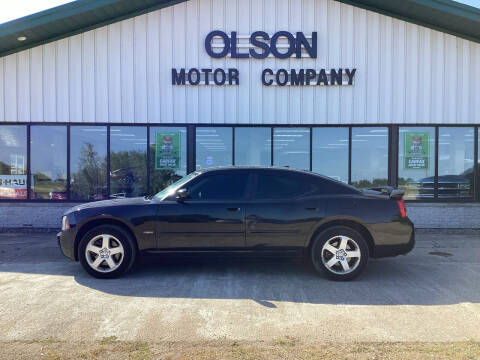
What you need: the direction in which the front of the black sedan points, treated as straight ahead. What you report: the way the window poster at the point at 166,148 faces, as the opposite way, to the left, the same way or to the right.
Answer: to the left

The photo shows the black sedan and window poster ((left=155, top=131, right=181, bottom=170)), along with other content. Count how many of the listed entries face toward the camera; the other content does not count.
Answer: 1

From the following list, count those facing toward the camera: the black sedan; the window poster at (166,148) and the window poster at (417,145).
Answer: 2

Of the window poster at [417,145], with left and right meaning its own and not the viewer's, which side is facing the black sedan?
front

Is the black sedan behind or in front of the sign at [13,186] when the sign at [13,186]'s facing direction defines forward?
in front

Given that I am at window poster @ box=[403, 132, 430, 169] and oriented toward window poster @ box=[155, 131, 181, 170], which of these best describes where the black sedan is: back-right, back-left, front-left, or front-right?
front-left

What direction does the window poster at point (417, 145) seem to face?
toward the camera

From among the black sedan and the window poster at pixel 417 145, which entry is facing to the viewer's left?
the black sedan

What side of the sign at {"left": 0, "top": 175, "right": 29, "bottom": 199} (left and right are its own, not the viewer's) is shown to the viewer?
front

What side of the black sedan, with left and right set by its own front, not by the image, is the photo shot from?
left

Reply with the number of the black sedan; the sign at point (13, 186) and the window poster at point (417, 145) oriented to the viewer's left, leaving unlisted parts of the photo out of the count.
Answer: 1

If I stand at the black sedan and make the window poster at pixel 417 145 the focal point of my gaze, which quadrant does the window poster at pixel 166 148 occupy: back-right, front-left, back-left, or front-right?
front-left

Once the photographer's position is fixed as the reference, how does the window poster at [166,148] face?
facing the viewer

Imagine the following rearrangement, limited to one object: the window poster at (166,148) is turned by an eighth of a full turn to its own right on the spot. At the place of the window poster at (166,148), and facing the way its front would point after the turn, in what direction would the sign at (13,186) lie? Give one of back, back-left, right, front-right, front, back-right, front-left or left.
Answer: front-right
